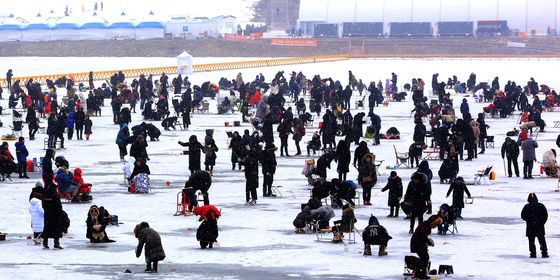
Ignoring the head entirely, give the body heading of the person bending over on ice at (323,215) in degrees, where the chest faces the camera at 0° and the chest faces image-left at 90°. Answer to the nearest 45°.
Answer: approximately 90°

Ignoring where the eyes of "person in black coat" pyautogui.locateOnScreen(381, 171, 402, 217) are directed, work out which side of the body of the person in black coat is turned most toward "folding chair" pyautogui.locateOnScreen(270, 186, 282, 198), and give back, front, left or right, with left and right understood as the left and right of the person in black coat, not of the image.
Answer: right

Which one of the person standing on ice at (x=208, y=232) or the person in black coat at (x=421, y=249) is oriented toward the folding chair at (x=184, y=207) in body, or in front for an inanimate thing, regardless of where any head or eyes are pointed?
the person standing on ice

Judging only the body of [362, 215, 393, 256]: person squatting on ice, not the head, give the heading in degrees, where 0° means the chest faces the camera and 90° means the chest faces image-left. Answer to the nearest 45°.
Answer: approximately 180°

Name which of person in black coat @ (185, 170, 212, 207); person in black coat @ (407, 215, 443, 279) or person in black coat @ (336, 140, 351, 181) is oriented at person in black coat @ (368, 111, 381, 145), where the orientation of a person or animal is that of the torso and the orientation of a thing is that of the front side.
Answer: person in black coat @ (336, 140, 351, 181)
